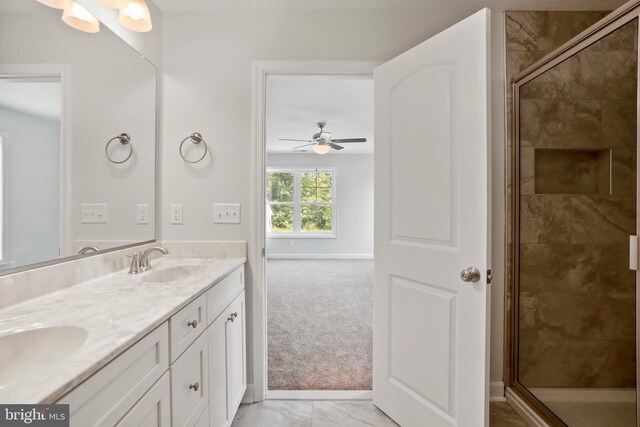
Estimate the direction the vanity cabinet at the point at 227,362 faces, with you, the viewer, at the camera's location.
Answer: facing to the right of the viewer

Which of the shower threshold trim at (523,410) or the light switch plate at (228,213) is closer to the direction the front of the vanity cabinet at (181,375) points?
the shower threshold trim

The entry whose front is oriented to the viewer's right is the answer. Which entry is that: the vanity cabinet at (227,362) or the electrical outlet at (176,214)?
the vanity cabinet

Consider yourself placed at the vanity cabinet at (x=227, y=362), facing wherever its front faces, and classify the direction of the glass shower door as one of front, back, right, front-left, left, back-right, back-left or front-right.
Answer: front

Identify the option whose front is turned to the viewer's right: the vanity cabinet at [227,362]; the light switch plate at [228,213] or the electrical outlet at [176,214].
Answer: the vanity cabinet

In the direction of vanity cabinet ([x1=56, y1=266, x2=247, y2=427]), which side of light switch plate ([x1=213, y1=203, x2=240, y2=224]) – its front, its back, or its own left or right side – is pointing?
front

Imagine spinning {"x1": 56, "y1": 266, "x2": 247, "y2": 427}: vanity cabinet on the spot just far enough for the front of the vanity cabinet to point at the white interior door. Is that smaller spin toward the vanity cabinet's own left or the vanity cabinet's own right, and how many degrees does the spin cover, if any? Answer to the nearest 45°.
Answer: approximately 45° to the vanity cabinet's own left

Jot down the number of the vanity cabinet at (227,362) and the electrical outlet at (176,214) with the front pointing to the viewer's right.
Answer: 1

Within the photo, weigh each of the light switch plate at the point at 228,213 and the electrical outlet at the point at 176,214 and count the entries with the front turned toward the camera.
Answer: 2

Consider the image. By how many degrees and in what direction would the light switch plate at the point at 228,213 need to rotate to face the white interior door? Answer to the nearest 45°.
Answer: approximately 45° to its left

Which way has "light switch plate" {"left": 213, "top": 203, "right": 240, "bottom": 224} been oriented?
toward the camera

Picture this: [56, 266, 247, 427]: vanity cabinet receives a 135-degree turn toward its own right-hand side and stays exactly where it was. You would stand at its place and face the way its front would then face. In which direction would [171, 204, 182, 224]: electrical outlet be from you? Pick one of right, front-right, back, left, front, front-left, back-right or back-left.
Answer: right

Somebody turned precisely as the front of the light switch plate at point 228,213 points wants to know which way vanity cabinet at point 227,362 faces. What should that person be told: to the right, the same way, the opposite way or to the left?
to the left

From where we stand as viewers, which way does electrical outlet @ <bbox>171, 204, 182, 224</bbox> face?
facing the viewer
